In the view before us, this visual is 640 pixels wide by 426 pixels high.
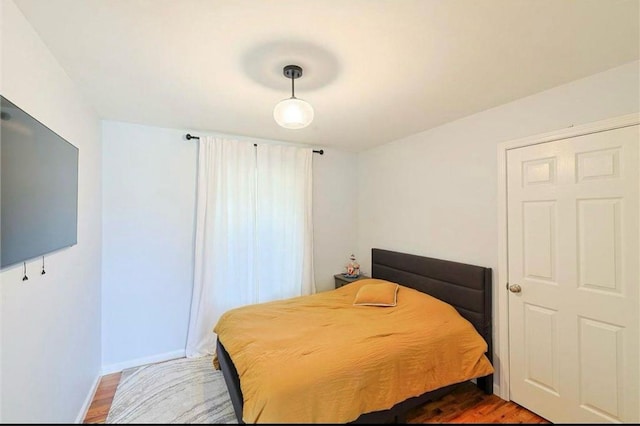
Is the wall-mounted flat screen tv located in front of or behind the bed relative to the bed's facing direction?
in front

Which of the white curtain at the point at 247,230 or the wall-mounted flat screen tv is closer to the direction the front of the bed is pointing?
the wall-mounted flat screen tv

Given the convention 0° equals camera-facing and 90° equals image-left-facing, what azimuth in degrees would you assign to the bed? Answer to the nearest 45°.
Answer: approximately 45°

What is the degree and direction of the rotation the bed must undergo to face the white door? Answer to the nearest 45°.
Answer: approximately 90° to its left

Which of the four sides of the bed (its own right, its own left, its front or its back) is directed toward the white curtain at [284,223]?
right

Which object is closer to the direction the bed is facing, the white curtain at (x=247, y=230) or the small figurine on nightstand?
the white curtain

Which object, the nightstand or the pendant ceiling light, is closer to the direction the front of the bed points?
the pendant ceiling light

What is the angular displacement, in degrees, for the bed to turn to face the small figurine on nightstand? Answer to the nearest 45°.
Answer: approximately 90° to its right

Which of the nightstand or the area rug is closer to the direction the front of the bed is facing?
the area rug

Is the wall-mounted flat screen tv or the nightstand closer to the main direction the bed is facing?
the wall-mounted flat screen tv

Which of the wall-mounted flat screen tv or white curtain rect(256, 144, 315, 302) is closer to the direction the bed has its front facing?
the wall-mounted flat screen tv
